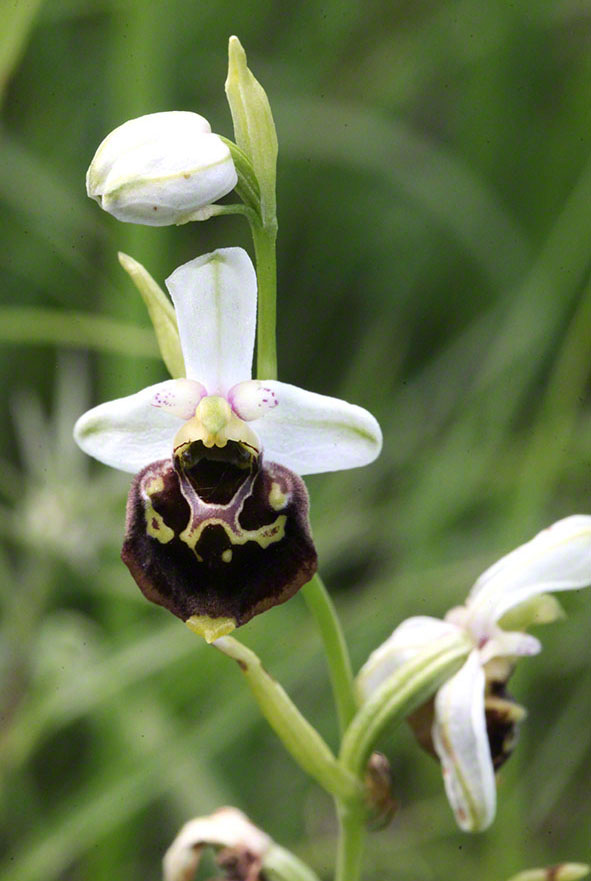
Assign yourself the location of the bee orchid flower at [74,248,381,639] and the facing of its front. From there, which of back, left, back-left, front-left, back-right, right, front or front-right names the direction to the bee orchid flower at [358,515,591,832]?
left

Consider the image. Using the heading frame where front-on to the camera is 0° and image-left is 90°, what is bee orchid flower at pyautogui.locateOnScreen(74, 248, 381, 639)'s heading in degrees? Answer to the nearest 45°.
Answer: approximately 0°
